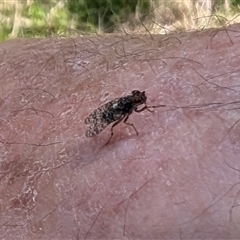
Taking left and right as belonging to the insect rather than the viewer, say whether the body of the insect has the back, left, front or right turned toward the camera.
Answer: right
